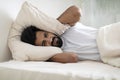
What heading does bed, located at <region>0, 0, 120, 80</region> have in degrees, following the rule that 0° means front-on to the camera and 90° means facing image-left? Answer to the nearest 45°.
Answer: approximately 270°
